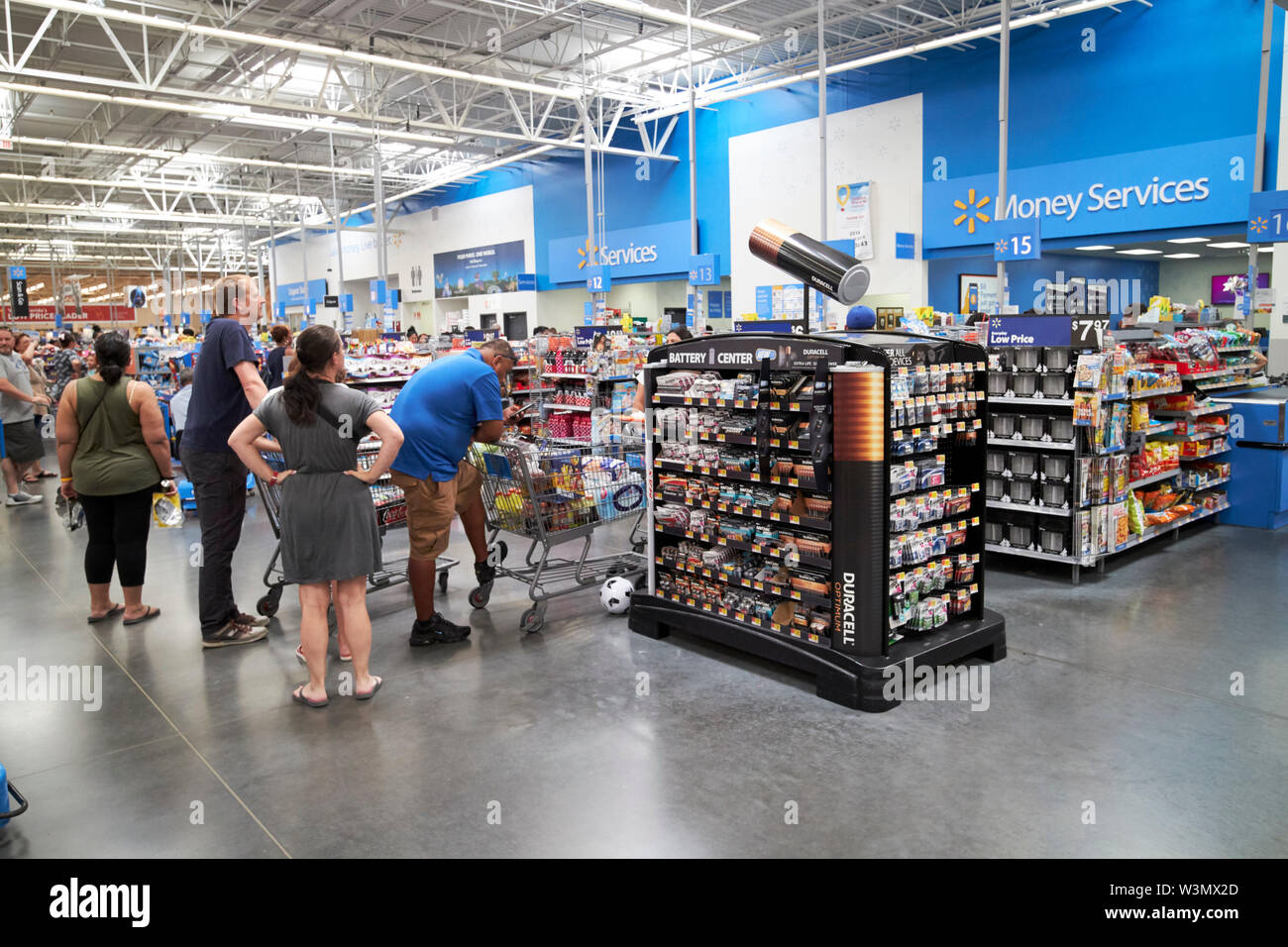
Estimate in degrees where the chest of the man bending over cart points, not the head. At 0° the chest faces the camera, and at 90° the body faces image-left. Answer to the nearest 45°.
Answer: approximately 270°

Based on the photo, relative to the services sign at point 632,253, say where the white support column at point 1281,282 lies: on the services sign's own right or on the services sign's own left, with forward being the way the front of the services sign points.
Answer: on the services sign's own left

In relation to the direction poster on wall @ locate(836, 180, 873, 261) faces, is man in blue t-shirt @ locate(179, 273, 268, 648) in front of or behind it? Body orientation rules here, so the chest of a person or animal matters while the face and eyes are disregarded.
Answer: in front

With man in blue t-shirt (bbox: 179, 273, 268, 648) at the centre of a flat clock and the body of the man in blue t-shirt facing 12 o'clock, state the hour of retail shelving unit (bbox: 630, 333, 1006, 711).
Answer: The retail shelving unit is roughly at 1 o'clock from the man in blue t-shirt.

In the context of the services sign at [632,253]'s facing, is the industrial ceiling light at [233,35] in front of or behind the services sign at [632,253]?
in front

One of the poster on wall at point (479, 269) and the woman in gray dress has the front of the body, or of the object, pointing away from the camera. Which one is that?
the woman in gray dress

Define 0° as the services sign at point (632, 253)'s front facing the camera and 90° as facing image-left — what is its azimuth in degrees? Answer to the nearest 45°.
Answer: approximately 45°

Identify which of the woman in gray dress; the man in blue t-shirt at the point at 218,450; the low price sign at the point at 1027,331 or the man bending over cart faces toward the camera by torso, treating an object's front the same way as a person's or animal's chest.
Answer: the low price sign

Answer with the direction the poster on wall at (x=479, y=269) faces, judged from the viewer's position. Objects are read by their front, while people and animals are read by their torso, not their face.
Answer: facing the viewer and to the left of the viewer

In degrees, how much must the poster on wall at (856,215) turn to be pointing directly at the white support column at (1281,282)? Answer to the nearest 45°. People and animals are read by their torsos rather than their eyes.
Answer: approximately 90° to its left

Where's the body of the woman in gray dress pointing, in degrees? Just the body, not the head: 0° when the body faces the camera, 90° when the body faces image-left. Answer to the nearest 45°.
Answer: approximately 180°

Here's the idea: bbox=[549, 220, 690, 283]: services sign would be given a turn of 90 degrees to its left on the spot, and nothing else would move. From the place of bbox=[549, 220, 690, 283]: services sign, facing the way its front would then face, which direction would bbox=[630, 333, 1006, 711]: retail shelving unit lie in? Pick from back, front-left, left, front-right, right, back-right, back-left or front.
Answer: front-right

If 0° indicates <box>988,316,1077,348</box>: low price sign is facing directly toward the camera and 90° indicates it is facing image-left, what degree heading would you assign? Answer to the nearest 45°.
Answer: approximately 0°

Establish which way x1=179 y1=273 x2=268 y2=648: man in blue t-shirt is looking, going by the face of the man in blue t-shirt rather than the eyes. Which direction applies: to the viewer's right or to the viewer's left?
to the viewer's right

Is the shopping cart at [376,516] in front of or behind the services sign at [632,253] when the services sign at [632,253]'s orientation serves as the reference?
in front

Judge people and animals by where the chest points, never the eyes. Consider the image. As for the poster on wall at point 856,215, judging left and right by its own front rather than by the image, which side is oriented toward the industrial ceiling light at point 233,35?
front

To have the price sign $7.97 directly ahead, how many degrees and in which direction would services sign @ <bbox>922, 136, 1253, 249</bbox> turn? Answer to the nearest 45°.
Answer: approximately 45° to its left

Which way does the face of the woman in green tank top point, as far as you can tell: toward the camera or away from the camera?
away from the camera

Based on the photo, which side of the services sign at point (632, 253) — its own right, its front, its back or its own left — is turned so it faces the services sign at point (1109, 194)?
left

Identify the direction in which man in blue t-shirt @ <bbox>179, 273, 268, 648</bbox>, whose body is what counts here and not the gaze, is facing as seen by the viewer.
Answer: to the viewer's right
